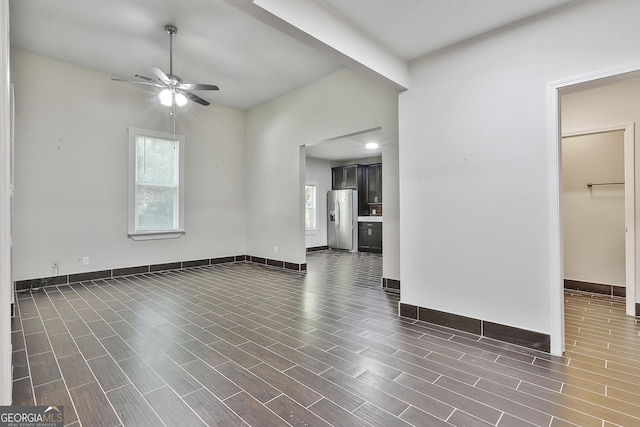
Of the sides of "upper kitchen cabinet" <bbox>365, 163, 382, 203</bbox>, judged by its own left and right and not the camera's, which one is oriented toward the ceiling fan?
front

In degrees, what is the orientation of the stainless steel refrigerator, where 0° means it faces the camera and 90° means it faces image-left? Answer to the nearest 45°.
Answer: approximately 45°

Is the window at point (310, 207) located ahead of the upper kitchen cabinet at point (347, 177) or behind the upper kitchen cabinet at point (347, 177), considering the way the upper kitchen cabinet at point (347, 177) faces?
ahead

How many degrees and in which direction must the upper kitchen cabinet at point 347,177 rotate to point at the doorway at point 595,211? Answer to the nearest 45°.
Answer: approximately 90° to its left

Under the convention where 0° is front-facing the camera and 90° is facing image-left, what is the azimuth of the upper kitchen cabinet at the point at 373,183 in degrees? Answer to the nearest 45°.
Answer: approximately 45°

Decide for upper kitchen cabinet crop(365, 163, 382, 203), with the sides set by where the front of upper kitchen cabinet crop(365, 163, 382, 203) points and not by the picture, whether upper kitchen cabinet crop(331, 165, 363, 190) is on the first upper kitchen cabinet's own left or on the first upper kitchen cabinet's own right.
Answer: on the first upper kitchen cabinet's own right

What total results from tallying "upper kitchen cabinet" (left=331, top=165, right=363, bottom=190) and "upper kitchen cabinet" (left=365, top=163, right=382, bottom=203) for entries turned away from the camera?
0

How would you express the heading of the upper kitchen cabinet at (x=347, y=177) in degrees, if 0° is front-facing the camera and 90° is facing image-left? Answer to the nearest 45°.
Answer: approximately 45°
